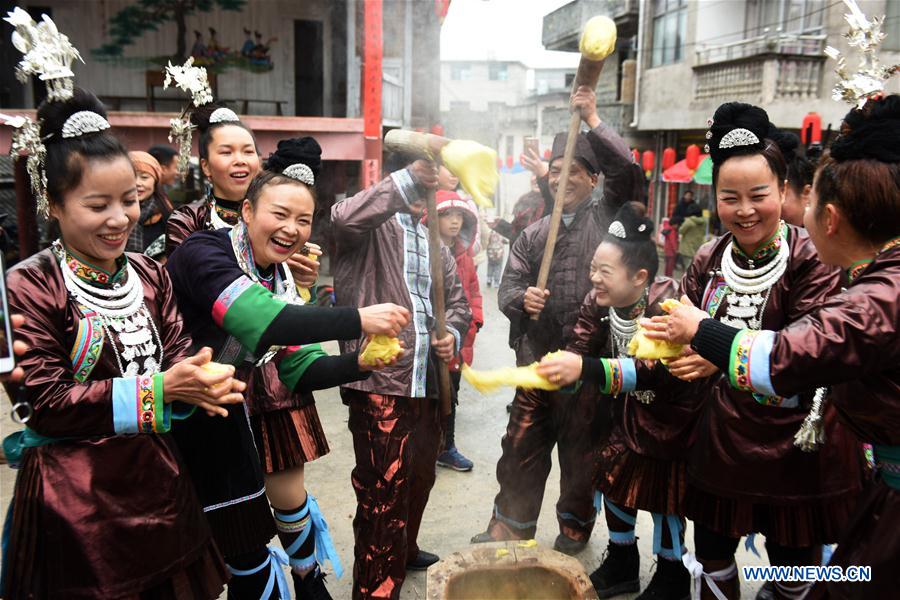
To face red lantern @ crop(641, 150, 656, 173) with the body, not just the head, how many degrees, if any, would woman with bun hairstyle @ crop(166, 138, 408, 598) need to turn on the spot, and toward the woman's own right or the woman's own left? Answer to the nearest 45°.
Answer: approximately 90° to the woman's own left

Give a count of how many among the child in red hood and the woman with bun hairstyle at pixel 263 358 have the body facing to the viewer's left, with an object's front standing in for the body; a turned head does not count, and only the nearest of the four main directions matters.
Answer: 0

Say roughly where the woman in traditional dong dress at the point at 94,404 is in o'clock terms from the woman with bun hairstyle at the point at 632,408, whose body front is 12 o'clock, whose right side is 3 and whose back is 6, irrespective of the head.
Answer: The woman in traditional dong dress is roughly at 12 o'clock from the woman with bun hairstyle.

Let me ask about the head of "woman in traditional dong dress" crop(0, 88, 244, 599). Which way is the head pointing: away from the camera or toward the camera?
toward the camera

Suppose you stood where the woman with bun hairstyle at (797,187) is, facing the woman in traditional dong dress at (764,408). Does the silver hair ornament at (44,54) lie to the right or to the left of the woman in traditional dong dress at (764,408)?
right

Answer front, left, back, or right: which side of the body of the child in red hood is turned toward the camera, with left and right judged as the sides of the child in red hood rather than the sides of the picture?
front

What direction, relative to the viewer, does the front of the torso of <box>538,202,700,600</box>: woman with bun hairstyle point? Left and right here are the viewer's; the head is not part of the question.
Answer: facing the viewer and to the left of the viewer

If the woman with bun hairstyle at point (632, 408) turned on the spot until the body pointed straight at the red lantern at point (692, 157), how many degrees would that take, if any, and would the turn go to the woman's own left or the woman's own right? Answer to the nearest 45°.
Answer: approximately 135° to the woman's own right

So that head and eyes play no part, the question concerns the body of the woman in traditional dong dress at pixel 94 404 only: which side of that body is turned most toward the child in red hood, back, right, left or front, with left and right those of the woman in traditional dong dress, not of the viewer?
left

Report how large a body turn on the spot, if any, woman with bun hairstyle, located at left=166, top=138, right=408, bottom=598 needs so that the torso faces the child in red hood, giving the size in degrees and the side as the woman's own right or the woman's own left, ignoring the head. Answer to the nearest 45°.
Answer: approximately 90° to the woman's own left

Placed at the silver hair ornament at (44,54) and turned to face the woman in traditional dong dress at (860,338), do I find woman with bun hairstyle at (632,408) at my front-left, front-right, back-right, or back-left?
front-left

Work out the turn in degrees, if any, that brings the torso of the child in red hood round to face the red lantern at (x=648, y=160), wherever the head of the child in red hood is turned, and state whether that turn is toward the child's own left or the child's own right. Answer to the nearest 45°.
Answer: approximately 180°

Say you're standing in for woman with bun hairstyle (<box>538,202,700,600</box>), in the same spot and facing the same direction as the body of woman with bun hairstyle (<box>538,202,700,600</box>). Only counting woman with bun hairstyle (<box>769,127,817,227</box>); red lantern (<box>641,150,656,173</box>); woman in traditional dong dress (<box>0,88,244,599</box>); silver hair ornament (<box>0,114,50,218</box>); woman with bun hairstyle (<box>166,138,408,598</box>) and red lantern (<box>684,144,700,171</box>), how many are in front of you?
3

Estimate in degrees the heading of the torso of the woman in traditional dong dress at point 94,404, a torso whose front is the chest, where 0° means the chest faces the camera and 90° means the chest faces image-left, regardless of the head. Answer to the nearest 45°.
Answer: approximately 315°

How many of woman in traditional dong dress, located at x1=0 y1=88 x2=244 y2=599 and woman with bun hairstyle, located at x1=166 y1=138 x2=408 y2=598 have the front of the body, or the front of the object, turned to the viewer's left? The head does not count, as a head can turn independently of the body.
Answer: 0

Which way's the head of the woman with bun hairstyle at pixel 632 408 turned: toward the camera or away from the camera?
toward the camera

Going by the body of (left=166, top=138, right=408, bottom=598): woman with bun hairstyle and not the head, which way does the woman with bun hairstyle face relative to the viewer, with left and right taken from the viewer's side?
facing the viewer and to the right of the viewer

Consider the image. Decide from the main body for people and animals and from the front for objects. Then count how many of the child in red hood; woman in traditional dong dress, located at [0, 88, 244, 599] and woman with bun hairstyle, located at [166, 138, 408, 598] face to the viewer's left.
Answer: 0
